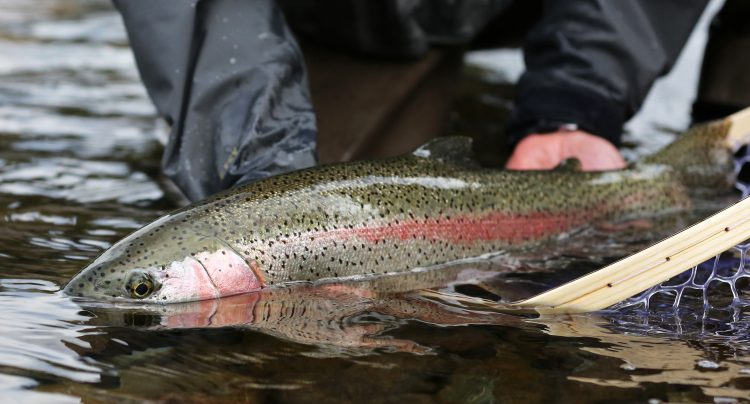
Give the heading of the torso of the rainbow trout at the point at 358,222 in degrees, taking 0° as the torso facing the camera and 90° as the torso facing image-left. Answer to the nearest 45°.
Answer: approximately 90°

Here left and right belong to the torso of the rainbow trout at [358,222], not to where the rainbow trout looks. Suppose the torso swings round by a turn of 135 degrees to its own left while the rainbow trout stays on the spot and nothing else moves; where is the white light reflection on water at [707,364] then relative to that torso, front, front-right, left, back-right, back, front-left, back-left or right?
front

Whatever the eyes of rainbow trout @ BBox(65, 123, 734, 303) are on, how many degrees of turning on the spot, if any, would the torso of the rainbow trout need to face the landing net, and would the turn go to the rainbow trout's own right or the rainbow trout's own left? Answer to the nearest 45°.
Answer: approximately 180°
